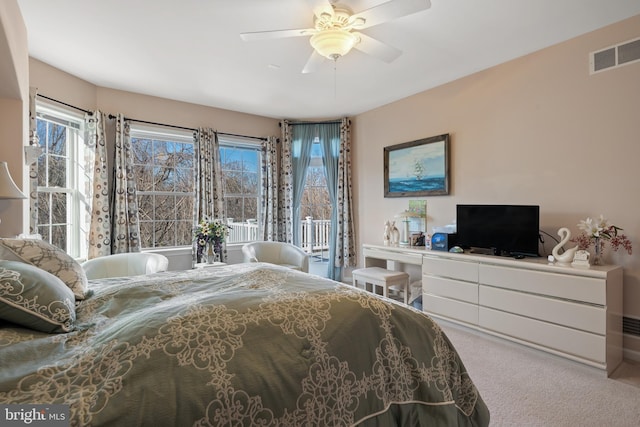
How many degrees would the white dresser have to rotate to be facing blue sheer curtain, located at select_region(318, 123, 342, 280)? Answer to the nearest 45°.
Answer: approximately 90° to its right

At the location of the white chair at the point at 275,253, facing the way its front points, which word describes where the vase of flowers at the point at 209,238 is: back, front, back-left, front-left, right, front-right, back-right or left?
front-right

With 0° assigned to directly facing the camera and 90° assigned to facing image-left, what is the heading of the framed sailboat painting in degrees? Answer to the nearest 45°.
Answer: approximately 45°

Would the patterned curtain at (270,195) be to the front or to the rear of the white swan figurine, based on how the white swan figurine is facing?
to the front

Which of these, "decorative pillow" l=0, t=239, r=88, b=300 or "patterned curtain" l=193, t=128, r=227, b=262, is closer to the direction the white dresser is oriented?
the decorative pillow

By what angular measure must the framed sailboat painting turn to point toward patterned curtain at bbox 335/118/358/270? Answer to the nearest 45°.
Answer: approximately 90° to its right

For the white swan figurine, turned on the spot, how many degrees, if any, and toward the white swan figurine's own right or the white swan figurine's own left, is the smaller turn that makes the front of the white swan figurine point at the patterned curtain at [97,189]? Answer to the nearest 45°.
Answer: approximately 45° to the white swan figurine's own left

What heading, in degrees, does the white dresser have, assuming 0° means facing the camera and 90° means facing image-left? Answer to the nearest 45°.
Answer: approximately 45°

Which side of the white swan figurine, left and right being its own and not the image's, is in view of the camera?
left

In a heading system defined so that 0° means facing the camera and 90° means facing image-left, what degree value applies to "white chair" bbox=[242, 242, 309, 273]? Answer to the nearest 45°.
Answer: approximately 45°

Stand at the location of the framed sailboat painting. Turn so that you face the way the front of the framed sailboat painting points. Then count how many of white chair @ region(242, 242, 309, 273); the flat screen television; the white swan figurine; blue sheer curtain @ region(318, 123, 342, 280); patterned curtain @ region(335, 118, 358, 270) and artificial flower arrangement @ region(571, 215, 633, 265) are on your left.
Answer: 3

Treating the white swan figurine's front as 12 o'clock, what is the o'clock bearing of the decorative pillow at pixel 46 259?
The decorative pillow is roughly at 10 o'clock from the white swan figurine.

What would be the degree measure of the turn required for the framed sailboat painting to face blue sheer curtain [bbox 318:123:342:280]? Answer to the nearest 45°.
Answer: approximately 90° to its right
